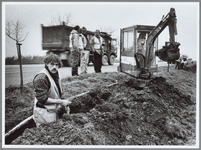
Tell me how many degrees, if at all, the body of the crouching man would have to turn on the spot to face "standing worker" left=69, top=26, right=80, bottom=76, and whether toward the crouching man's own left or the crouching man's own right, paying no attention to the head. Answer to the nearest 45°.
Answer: approximately 135° to the crouching man's own left

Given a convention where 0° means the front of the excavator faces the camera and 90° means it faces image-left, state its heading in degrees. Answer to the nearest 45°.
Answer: approximately 315°

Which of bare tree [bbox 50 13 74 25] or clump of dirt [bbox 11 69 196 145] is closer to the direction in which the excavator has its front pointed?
the clump of dirt

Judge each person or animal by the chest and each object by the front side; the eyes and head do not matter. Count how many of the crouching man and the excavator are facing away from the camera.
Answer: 0

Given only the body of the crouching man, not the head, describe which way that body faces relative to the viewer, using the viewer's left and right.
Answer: facing the viewer and to the right of the viewer

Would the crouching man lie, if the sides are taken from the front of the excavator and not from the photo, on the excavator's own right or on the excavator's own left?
on the excavator's own right
